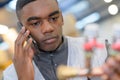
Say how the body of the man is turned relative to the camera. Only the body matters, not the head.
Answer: toward the camera

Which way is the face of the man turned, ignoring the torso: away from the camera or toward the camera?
toward the camera

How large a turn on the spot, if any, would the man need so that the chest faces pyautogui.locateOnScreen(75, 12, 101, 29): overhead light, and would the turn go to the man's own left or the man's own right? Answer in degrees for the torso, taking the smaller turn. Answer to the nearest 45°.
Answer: approximately 180°
